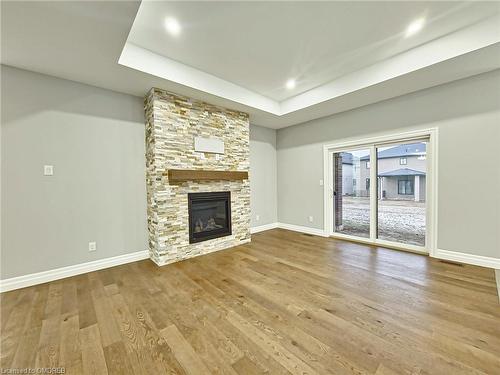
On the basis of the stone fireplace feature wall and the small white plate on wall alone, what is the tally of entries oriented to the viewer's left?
0

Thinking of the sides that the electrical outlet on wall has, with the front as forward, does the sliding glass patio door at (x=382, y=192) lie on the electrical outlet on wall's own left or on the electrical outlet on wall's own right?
on the electrical outlet on wall's own left

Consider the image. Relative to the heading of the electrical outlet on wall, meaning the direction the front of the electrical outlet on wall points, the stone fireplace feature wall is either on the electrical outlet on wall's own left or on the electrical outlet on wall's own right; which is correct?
on the electrical outlet on wall's own left

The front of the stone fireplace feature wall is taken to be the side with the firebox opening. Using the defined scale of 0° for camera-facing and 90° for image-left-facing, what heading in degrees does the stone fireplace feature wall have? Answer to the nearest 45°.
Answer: approximately 315°

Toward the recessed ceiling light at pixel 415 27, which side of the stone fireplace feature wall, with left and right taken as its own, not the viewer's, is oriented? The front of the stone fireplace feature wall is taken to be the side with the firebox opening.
front
